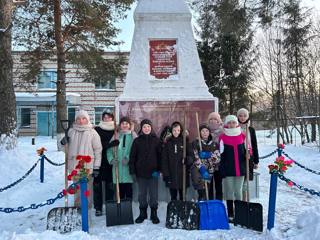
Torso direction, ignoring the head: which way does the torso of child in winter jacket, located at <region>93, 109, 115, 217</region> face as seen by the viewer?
toward the camera

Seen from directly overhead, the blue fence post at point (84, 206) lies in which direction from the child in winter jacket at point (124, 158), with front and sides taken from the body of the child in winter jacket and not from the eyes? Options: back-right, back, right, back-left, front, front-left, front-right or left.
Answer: front-right

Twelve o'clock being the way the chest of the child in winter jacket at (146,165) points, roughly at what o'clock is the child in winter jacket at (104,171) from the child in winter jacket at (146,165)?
the child in winter jacket at (104,171) is roughly at 4 o'clock from the child in winter jacket at (146,165).

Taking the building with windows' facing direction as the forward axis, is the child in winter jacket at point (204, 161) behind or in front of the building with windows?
in front

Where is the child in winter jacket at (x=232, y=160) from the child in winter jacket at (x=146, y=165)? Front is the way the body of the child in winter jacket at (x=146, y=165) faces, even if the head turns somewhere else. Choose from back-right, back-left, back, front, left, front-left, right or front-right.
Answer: left

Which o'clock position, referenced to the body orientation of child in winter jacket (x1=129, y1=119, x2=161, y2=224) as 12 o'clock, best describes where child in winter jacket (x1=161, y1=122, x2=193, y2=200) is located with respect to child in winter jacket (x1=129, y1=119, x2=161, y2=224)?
child in winter jacket (x1=161, y1=122, x2=193, y2=200) is roughly at 9 o'clock from child in winter jacket (x1=129, y1=119, x2=161, y2=224).

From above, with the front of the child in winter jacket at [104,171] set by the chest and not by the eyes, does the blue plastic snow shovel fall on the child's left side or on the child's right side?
on the child's left side

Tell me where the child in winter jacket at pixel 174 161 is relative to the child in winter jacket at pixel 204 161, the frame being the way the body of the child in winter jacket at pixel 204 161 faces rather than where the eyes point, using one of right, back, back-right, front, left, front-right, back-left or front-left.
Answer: right

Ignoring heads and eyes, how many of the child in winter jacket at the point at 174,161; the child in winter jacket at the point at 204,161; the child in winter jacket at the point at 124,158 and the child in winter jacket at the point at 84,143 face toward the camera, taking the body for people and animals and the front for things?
4

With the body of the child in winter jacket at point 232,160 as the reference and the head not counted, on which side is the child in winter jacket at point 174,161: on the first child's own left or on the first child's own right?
on the first child's own right

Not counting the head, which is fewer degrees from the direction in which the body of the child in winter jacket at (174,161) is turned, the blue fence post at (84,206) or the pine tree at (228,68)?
the blue fence post

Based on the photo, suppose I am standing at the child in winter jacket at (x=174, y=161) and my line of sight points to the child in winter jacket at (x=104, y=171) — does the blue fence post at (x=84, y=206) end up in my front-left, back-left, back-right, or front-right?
front-left

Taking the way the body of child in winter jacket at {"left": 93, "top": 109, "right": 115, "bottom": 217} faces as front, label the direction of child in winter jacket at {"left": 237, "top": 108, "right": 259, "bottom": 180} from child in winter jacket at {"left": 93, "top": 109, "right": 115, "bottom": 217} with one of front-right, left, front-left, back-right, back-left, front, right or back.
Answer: left

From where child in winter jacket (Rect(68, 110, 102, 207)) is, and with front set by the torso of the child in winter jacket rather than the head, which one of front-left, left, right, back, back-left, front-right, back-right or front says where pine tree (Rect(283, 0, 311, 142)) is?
back-left

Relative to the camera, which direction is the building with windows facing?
toward the camera

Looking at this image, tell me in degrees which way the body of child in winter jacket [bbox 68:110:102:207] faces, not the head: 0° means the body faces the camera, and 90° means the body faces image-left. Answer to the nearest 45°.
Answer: approximately 0°

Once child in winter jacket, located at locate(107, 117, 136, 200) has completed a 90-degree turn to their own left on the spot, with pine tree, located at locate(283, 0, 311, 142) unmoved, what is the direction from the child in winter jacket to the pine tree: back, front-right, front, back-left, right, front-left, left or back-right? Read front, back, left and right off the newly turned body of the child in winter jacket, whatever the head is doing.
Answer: front-left

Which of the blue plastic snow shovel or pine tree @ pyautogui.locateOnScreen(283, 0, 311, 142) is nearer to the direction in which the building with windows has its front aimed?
the blue plastic snow shovel
